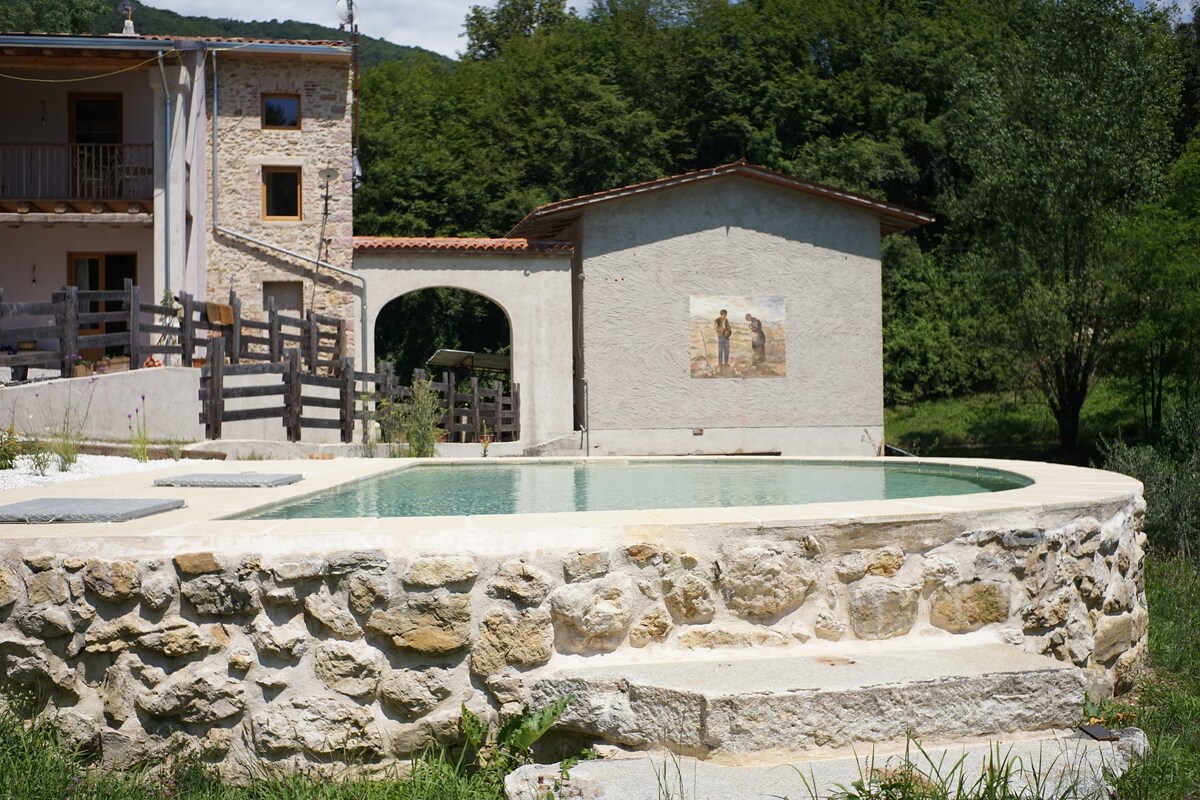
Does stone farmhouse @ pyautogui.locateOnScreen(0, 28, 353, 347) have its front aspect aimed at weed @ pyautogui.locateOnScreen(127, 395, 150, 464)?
yes

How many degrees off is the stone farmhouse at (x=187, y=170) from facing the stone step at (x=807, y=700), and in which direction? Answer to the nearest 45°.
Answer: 0° — it already faces it

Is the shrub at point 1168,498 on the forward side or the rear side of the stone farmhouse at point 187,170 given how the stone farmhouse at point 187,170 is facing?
on the forward side

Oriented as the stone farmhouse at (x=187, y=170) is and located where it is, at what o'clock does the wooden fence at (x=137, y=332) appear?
The wooden fence is roughly at 12 o'clock from the stone farmhouse.

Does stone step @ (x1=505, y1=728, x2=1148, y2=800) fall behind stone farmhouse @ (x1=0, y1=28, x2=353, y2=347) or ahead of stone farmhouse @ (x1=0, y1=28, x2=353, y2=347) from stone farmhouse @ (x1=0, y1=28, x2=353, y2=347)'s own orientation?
ahead

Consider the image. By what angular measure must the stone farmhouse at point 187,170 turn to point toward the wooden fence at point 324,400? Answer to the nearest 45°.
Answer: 0° — it already faces it

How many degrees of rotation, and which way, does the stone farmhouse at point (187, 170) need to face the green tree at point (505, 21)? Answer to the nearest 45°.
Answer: approximately 135° to its left

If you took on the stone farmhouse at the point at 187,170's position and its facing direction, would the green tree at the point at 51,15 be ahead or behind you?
behind

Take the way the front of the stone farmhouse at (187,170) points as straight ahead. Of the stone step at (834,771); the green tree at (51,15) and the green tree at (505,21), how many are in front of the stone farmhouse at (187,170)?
1

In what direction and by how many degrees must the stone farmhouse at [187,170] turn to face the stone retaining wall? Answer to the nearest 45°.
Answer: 0° — it already faces it

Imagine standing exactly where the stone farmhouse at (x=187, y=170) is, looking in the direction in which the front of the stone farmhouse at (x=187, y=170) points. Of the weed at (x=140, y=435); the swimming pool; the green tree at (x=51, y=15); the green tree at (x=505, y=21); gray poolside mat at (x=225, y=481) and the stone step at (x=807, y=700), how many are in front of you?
4

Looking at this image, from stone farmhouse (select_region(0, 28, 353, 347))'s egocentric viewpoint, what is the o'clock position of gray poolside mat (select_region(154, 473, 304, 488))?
The gray poolside mat is roughly at 12 o'clock from the stone farmhouse.

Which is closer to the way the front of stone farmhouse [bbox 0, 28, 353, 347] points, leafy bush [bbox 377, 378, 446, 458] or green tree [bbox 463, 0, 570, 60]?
the leafy bush

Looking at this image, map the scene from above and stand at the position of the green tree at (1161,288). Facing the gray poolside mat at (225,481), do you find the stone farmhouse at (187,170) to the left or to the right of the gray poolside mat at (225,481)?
right

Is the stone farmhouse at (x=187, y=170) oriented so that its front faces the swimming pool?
yes

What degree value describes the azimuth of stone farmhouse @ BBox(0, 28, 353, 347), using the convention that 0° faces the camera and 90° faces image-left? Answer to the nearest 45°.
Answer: approximately 0°
